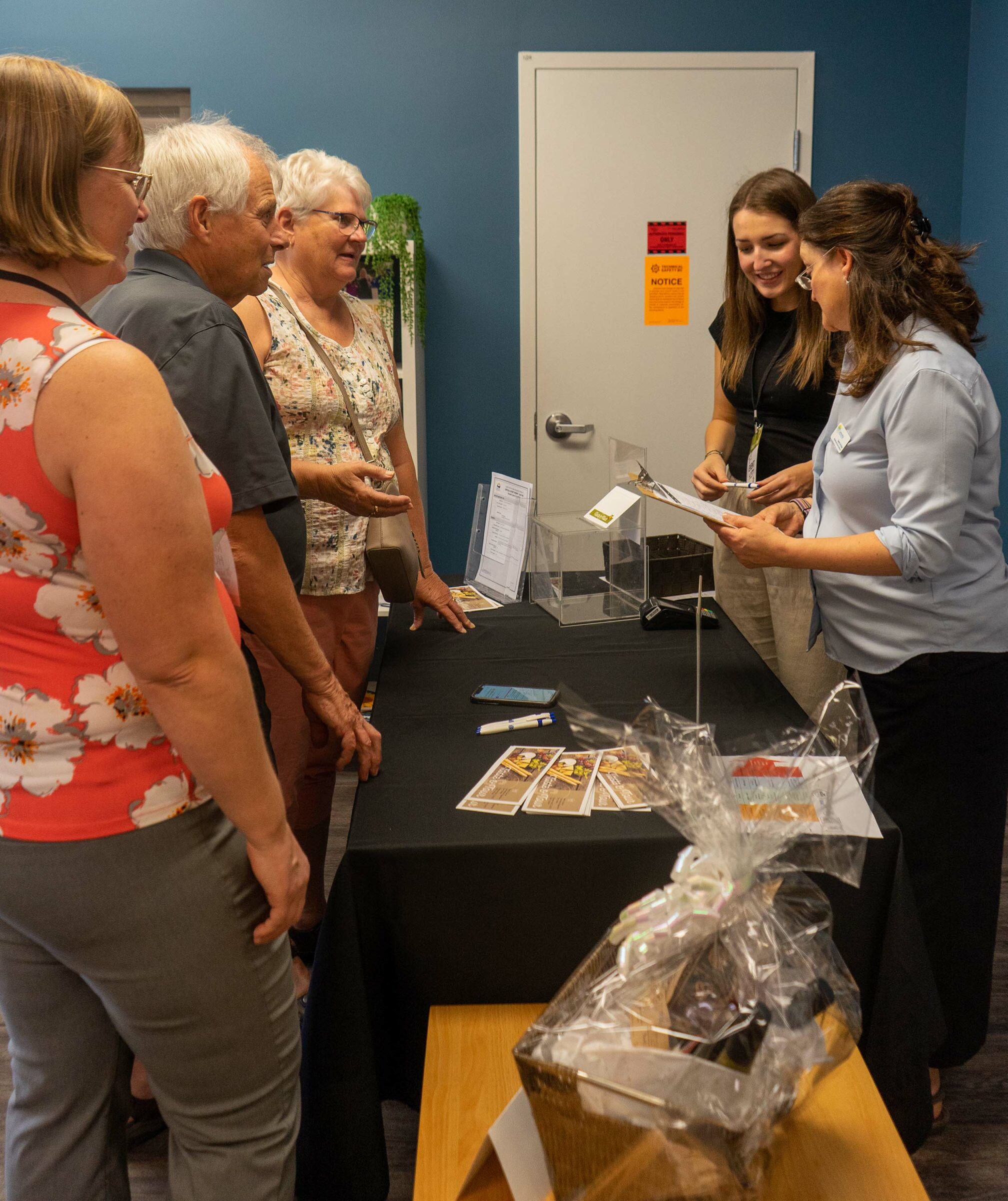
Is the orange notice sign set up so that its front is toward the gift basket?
yes

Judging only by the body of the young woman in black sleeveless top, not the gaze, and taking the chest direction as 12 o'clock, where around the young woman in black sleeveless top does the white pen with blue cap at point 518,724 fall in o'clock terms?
The white pen with blue cap is roughly at 11 o'clock from the young woman in black sleeveless top.

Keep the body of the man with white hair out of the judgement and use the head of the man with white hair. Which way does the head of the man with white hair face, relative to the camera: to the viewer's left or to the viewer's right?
to the viewer's right

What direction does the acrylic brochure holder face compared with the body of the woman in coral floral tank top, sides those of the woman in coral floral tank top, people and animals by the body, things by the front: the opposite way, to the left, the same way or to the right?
the opposite way

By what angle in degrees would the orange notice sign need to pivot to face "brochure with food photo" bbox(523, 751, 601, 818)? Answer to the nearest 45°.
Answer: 0° — it already faces it

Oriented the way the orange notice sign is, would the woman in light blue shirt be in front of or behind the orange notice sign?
in front

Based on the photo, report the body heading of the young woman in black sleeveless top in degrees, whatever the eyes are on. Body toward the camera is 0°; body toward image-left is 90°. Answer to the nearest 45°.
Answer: approximately 45°

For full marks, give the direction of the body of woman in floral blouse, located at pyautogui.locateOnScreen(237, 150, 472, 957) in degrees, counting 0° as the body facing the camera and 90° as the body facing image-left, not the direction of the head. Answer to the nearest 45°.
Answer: approximately 315°

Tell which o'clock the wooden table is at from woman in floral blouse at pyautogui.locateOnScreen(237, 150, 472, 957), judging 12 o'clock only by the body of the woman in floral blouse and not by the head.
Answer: The wooden table is roughly at 1 o'clock from the woman in floral blouse.

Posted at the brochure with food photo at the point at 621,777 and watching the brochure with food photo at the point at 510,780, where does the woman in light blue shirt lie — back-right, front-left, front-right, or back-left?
back-right

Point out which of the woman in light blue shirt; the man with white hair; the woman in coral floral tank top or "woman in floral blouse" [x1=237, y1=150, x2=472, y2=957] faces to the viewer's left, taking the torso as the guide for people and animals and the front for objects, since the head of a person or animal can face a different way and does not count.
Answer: the woman in light blue shirt

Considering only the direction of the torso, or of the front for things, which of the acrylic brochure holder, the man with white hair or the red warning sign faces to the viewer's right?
the man with white hair

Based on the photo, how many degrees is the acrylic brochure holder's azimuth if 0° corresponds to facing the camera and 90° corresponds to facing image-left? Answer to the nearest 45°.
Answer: approximately 45°

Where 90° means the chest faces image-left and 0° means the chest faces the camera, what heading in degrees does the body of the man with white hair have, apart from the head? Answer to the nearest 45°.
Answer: approximately 270°

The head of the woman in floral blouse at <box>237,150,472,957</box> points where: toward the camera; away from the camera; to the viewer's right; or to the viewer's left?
to the viewer's right

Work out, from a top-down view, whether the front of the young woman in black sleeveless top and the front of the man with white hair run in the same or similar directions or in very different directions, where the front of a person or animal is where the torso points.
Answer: very different directions

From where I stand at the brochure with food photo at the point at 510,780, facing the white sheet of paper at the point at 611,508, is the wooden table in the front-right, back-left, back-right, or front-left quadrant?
back-right
